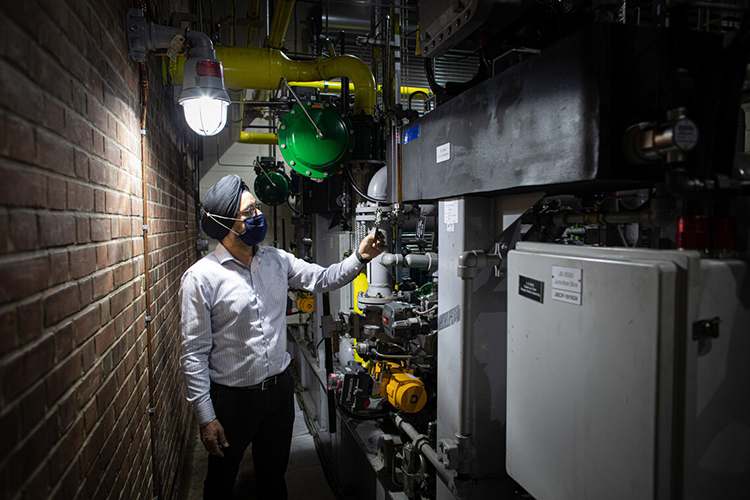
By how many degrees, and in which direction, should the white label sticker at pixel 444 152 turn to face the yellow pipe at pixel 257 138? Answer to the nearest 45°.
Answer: approximately 90° to its right

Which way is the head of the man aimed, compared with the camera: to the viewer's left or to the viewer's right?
to the viewer's right

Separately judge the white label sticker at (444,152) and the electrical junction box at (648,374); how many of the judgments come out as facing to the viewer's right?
0

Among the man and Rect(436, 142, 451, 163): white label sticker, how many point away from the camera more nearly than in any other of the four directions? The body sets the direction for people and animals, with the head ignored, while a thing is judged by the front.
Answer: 0

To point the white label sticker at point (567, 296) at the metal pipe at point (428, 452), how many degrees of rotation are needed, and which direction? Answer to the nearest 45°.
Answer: approximately 90° to its right

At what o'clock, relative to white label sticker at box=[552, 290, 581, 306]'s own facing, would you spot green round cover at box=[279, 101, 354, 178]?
The green round cover is roughly at 3 o'clock from the white label sticker.

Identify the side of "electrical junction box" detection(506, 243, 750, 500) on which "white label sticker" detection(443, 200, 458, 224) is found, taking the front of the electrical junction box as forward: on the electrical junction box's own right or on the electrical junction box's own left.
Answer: on the electrical junction box's own right

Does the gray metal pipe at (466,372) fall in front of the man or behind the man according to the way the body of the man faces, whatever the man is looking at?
in front

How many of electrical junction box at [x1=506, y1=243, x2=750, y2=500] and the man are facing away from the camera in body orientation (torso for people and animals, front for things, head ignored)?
0

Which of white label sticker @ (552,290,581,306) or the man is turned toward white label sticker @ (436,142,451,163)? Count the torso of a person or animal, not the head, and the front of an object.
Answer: the man

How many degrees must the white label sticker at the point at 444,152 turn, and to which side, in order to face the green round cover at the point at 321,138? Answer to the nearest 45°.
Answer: approximately 90° to its right

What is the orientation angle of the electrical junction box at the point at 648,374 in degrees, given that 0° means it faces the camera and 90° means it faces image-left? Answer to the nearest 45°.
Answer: approximately 45°

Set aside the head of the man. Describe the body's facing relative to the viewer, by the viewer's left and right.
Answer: facing the viewer and to the right of the viewer

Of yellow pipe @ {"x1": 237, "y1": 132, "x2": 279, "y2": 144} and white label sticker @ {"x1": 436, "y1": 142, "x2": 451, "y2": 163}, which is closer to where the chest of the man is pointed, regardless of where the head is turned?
the white label sticker

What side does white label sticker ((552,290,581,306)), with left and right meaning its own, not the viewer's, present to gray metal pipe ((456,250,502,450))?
right

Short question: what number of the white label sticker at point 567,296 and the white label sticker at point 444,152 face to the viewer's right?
0

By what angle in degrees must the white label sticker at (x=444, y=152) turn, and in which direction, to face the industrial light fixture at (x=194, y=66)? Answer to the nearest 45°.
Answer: approximately 45° to its right
